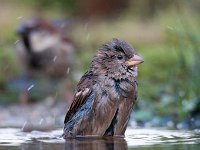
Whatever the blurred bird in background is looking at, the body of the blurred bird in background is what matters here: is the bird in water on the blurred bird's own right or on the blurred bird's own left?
on the blurred bird's own left

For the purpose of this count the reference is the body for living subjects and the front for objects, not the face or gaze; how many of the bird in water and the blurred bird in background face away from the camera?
0

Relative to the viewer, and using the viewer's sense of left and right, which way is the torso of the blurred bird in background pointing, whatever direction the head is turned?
facing the viewer and to the left of the viewer

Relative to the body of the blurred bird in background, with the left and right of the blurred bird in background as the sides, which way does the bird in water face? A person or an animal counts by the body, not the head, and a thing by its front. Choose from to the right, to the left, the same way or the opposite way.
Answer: to the left

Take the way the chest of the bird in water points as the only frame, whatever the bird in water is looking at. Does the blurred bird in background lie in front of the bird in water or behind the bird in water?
behind
